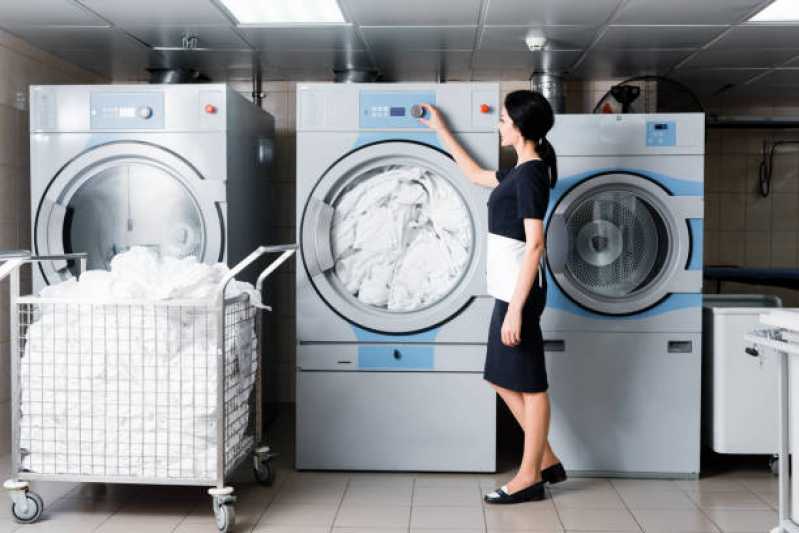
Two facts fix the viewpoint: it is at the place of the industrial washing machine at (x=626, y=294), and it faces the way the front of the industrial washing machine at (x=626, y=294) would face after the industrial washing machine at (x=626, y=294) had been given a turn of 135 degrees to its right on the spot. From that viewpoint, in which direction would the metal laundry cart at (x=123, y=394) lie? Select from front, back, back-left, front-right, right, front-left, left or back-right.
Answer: left

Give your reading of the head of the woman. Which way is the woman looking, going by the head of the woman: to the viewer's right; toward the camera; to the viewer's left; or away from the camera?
to the viewer's left

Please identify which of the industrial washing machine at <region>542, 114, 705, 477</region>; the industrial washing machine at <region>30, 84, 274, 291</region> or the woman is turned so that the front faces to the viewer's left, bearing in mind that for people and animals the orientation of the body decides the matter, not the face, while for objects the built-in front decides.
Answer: the woman

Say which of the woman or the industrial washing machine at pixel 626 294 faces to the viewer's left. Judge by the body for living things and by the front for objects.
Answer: the woman

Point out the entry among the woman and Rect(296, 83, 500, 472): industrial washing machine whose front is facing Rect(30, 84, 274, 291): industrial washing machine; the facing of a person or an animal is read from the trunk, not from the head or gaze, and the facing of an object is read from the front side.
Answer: the woman

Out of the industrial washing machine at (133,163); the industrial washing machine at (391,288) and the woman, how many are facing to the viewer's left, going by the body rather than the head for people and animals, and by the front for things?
1

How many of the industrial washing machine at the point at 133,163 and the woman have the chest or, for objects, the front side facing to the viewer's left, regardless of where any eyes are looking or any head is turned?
1

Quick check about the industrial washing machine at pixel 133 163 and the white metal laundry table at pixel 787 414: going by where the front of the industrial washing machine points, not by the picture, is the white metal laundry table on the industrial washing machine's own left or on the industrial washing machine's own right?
on the industrial washing machine's own left

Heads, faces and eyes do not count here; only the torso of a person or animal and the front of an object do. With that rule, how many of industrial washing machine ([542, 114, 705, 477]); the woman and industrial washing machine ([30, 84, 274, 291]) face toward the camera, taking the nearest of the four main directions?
2

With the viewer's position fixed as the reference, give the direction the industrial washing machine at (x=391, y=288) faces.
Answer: facing the viewer

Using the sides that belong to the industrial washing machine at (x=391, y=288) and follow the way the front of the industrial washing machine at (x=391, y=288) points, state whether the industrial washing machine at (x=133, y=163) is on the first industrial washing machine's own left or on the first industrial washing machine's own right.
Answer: on the first industrial washing machine's own right

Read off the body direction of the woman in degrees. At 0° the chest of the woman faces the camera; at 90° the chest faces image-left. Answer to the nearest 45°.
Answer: approximately 90°

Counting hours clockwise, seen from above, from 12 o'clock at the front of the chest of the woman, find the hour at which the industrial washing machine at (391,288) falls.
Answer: The industrial washing machine is roughly at 1 o'clock from the woman.

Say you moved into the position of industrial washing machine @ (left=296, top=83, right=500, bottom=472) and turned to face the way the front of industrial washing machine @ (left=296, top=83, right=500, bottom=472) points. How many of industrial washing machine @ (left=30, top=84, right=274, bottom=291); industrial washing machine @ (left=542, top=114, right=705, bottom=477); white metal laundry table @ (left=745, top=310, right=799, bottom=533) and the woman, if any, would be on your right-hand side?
1

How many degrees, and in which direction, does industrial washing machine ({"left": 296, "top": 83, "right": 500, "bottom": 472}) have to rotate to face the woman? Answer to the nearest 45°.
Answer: approximately 45° to its left
